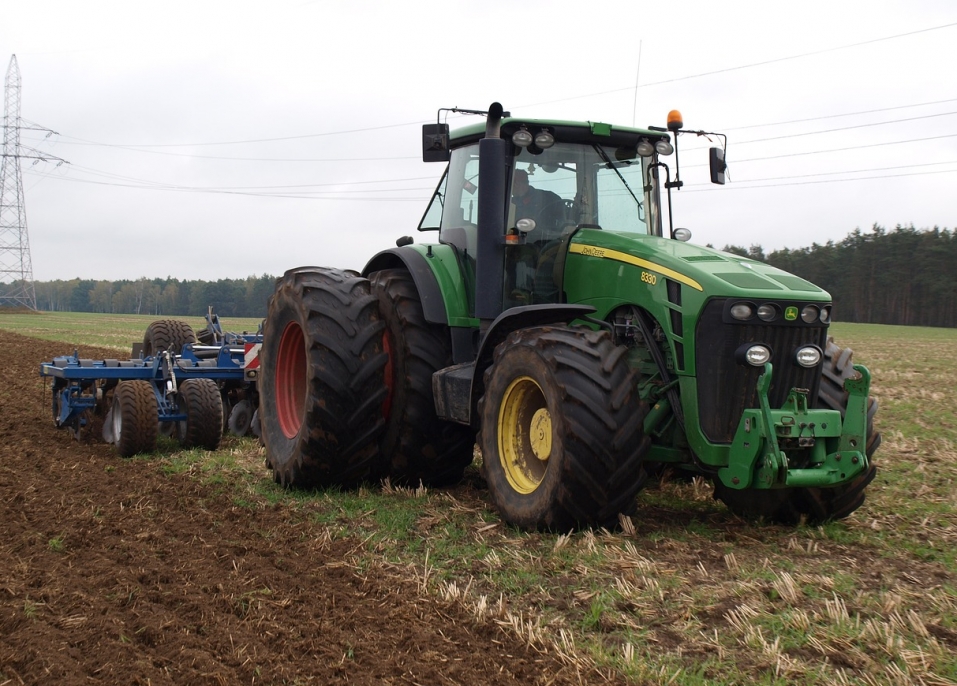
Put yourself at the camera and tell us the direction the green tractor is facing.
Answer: facing the viewer and to the right of the viewer

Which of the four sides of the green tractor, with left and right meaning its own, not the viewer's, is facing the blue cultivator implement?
back
